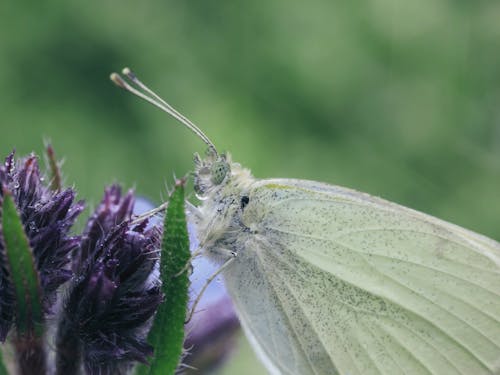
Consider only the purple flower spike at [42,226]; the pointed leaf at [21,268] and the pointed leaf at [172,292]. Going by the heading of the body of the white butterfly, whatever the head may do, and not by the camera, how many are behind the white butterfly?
0

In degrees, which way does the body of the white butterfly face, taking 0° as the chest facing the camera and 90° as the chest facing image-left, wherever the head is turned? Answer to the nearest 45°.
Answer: approximately 90°

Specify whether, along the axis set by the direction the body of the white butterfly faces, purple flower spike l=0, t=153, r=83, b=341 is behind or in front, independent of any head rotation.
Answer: in front

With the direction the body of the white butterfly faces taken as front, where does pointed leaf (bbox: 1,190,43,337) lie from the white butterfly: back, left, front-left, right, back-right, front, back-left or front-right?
front-left

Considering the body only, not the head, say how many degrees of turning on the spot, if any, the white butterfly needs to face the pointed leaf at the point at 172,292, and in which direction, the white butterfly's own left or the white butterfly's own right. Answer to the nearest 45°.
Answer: approximately 45° to the white butterfly's own left
